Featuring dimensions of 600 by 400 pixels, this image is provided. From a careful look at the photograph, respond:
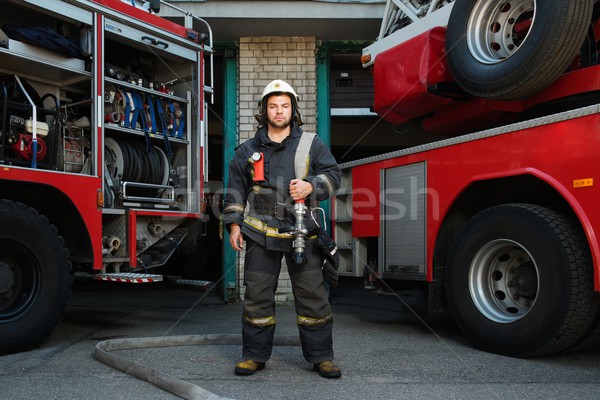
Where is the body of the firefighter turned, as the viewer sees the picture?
toward the camera

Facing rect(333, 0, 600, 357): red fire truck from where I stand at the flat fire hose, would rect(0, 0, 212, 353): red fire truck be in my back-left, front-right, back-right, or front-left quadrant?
back-left

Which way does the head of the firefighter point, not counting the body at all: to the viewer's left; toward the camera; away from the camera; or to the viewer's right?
toward the camera

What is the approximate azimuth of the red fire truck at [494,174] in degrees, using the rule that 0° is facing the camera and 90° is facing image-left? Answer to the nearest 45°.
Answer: approximately 315°

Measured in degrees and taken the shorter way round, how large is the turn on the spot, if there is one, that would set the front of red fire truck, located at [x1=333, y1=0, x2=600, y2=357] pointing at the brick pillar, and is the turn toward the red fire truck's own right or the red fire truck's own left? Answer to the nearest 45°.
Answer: approximately 180°

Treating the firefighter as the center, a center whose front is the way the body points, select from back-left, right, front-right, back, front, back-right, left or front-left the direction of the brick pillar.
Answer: back

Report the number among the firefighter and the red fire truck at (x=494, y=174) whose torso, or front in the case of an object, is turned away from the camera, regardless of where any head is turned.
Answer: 0

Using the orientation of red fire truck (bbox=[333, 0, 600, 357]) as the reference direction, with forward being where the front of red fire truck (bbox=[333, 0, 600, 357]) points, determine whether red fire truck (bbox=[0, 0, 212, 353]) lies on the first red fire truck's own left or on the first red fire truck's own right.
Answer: on the first red fire truck's own right

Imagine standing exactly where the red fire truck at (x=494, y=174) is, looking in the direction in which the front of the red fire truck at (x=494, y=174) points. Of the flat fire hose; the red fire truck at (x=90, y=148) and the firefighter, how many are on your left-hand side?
0

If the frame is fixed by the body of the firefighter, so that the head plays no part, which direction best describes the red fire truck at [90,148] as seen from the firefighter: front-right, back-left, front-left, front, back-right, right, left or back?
back-right
